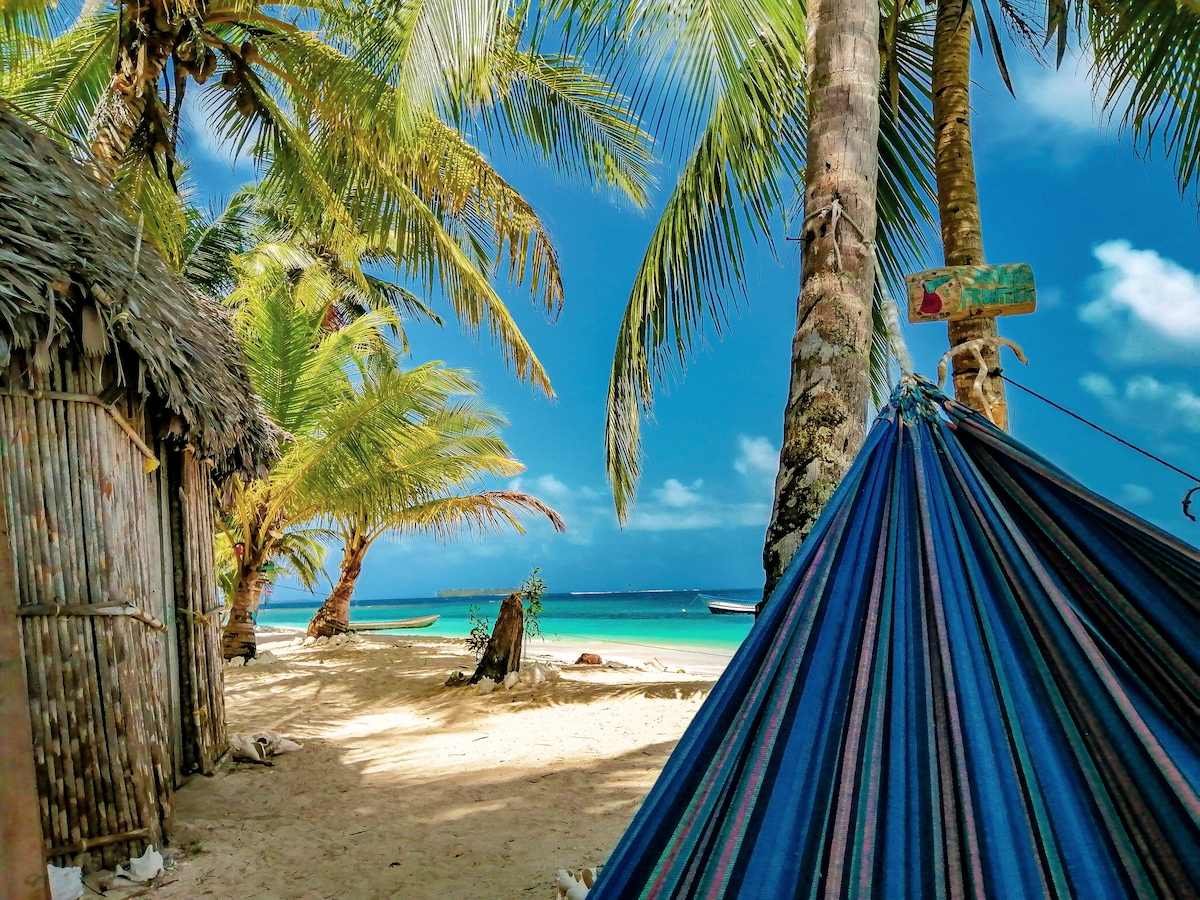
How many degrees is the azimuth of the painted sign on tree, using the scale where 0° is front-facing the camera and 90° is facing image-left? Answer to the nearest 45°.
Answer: approximately 0°

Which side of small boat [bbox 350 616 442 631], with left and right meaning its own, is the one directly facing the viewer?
right

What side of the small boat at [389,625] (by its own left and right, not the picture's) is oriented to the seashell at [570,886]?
right

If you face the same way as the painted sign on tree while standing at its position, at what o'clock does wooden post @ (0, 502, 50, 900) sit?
The wooden post is roughly at 1 o'clock from the painted sign on tree.

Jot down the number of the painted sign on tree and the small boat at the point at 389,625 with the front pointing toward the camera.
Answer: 1

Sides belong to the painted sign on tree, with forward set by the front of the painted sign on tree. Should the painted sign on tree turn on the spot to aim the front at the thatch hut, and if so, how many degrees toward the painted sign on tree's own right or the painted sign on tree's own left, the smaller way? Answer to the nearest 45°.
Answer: approximately 90° to the painted sign on tree's own right

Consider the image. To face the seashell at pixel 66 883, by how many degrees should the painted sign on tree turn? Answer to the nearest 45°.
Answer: approximately 90° to its right
